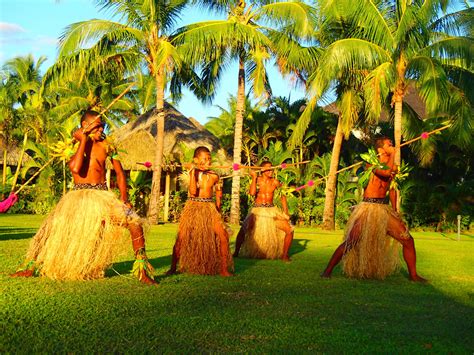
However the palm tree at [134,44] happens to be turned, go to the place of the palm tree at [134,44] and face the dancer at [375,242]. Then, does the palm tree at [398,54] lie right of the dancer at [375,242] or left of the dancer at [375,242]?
left

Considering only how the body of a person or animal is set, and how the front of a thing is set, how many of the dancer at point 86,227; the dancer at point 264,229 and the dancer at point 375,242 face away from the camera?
0

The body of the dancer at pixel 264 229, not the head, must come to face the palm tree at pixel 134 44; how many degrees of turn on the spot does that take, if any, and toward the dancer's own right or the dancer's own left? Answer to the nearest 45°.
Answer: approximately 180°

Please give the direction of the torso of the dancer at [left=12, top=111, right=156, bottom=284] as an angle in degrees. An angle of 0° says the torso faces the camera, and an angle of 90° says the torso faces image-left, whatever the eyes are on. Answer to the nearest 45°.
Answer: approximately 315°

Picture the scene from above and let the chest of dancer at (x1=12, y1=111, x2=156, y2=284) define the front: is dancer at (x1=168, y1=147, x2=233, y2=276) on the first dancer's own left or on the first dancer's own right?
on the first dancer's own left

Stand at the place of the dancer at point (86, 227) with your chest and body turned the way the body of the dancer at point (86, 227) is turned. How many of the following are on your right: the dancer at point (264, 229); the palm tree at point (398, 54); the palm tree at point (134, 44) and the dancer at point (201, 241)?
0

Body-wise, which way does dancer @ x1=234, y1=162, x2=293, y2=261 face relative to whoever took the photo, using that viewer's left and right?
facing the viewer and to the right of the viewer

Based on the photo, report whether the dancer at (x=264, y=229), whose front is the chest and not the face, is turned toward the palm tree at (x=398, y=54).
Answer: no

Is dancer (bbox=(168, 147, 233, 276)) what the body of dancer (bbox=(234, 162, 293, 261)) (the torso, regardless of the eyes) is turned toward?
no
